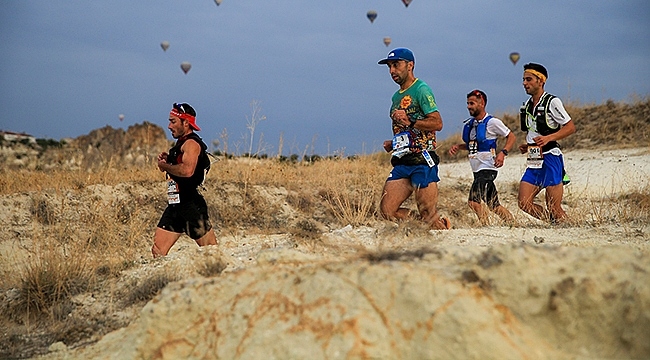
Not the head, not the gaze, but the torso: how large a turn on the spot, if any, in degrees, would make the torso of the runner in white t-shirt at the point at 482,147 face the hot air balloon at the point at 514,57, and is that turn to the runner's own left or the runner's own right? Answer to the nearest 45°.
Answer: approximately 135° to the runner's own right

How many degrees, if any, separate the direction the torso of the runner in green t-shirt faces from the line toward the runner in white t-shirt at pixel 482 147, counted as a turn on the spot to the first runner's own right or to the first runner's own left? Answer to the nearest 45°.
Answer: approximately 180°

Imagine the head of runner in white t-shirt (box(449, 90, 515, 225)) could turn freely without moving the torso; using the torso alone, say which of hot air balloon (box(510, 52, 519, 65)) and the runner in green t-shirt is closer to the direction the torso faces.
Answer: the runner in green t-shirt

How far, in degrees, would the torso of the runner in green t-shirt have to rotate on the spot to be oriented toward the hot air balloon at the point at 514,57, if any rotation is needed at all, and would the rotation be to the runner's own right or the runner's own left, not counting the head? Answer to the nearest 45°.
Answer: approximately 135° to the runner's own right

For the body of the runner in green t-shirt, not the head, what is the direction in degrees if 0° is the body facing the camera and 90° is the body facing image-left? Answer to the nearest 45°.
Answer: approximately 45°

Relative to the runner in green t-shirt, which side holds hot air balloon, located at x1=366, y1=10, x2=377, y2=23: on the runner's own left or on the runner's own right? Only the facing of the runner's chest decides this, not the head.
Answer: on the runner's own right
